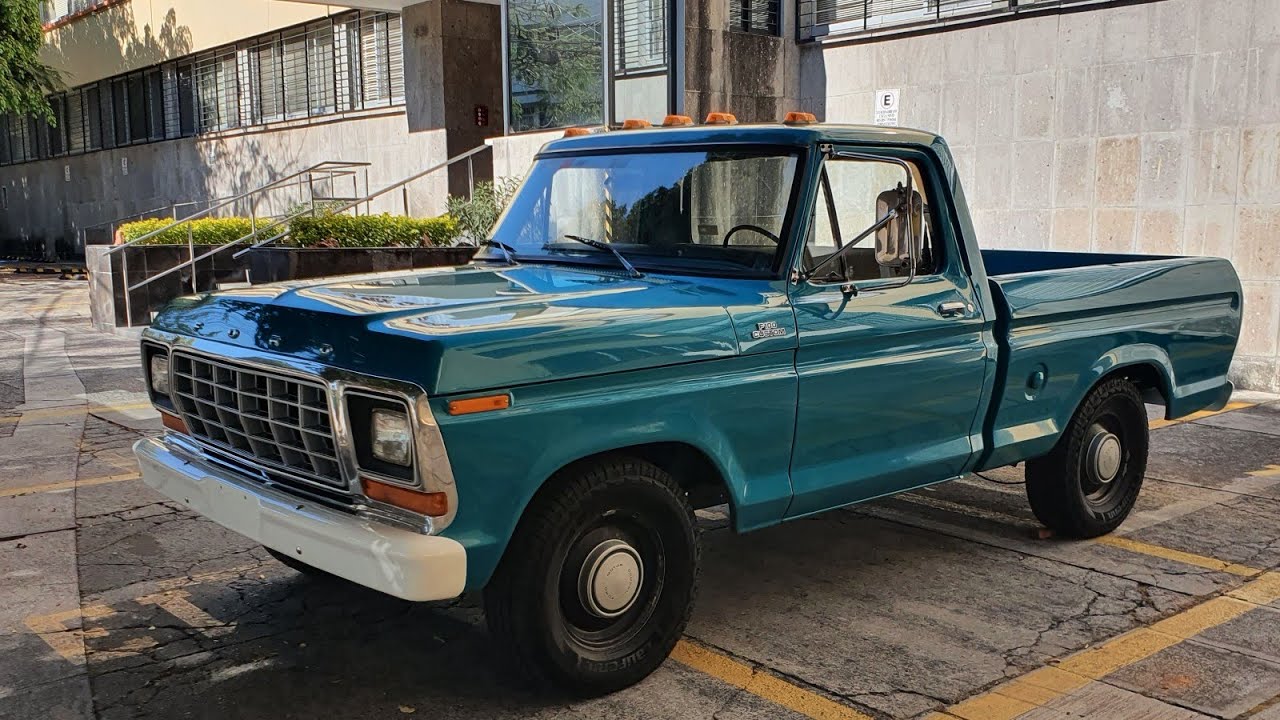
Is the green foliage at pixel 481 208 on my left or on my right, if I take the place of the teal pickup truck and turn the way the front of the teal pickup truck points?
on my right

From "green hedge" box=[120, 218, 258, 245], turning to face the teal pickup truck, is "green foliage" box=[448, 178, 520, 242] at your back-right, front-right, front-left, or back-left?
front-left

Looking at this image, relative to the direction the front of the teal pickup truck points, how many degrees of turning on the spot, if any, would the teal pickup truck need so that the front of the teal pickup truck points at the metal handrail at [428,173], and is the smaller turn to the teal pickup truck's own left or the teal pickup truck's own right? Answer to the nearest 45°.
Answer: approximately 135° to the teal pickup truck's own right

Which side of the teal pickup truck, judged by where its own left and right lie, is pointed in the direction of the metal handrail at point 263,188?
right

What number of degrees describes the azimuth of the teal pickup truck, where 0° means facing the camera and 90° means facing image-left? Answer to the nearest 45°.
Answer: approximately 45°

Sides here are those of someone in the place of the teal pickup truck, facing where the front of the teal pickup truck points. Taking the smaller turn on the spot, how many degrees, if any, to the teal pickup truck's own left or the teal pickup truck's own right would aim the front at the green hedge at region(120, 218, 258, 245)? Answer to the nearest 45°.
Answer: approximately 90° to the teal pickup truck's own right

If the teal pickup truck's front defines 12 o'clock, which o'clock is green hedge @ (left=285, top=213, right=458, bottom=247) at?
The green hedge is roughly at 4 o'clock from the teal pickup truck.

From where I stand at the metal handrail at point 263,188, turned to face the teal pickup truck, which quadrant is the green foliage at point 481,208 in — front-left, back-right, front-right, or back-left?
front-left
